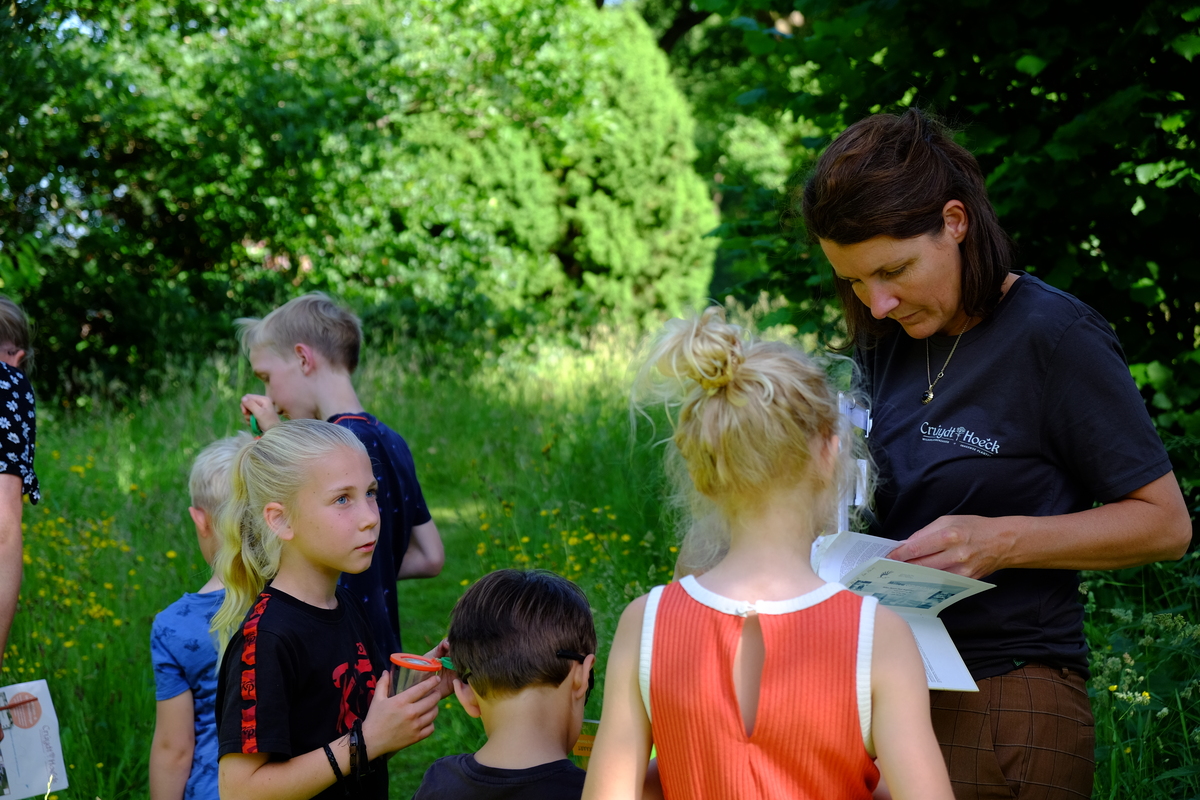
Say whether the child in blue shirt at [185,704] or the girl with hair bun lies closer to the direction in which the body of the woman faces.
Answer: the girl with hair bun

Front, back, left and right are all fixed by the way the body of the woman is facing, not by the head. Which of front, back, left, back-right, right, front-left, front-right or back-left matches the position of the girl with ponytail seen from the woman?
front-right

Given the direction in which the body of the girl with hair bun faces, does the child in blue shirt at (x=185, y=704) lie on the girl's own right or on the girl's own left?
on the girl's own left

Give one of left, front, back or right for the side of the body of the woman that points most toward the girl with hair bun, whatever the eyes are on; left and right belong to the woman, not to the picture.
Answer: front

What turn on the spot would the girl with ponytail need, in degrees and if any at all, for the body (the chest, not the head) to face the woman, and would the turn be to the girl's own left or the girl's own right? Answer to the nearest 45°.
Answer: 0° — they already face them

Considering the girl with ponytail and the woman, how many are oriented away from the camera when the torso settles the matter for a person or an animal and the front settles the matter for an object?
0

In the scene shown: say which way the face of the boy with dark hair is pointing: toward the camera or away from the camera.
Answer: away from the camera

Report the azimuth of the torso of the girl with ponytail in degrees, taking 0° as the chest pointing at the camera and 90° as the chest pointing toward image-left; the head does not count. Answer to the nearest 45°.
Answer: approximately 315°

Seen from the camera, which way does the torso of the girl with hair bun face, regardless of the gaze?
away from the camera

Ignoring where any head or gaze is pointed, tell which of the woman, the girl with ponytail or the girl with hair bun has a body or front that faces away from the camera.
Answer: the girl with hair bun

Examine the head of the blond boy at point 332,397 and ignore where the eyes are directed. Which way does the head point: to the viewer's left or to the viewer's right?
to the viewer's left

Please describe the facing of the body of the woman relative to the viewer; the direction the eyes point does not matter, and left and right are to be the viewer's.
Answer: facing the viewer and to the left of the viewer
